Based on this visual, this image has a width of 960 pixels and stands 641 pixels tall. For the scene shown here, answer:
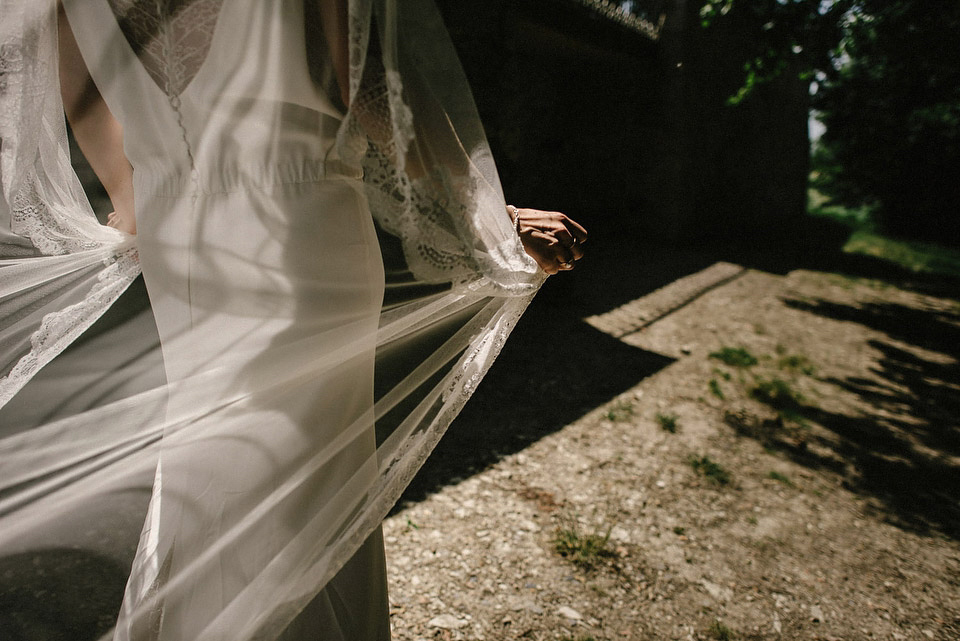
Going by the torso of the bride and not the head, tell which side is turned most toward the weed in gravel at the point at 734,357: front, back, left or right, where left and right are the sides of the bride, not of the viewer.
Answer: front

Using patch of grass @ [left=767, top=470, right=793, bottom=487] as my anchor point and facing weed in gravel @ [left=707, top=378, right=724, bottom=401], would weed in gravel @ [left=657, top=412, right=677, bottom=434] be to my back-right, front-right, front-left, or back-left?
front-left

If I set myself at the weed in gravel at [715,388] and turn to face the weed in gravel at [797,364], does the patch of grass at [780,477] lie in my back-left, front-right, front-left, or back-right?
back-right

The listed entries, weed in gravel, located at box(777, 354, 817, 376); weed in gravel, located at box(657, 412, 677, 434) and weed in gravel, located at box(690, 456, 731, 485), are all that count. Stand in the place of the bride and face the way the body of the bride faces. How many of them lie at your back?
0

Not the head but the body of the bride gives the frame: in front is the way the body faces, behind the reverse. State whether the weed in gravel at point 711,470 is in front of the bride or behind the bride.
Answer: in front

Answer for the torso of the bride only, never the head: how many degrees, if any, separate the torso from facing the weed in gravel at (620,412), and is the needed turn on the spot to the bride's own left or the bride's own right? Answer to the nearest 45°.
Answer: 0° — they already face it

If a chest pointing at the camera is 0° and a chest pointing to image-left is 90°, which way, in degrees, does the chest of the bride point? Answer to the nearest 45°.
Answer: approximately 225°

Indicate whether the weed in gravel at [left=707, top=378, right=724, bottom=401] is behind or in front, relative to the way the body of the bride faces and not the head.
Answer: in front

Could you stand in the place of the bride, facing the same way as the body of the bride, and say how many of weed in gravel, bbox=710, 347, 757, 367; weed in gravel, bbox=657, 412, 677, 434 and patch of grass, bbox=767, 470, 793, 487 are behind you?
0
